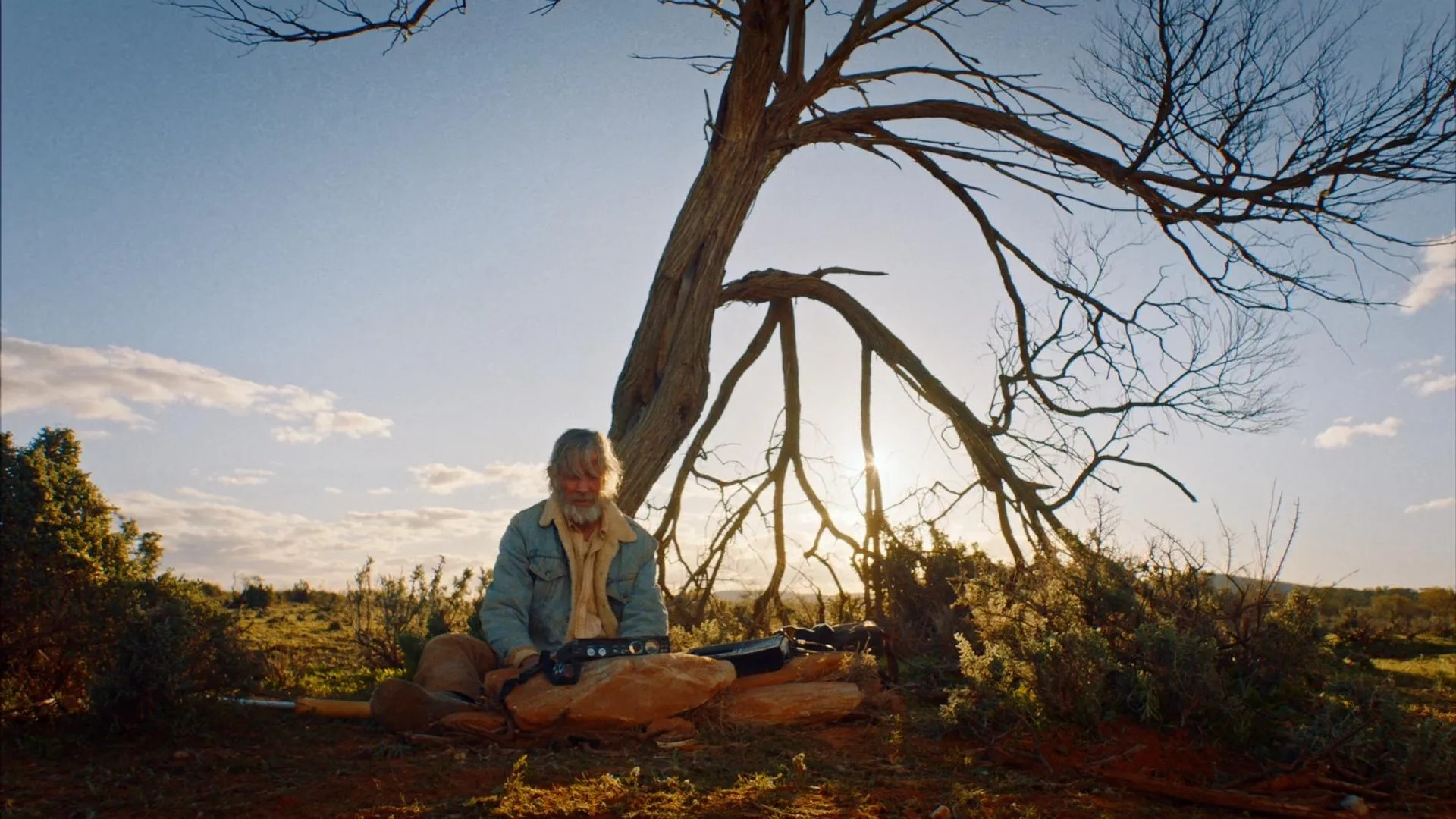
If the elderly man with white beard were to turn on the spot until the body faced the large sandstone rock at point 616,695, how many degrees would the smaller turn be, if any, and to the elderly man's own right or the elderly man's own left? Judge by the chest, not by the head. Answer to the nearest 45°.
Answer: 0° — they already face it

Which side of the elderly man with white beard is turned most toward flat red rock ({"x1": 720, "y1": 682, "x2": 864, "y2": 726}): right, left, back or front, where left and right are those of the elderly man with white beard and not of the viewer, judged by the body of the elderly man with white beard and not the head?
left

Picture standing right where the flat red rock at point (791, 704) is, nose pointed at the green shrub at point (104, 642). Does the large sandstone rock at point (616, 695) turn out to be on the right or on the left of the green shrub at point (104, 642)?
left

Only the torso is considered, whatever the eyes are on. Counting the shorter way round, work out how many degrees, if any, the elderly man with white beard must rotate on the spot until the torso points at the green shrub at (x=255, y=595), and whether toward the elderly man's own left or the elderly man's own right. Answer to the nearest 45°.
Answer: approximately 180°

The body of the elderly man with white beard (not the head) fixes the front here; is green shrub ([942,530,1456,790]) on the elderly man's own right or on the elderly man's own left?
on the elderly man's own left

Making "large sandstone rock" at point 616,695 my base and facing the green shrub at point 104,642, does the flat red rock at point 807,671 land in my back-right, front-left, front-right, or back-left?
back-right

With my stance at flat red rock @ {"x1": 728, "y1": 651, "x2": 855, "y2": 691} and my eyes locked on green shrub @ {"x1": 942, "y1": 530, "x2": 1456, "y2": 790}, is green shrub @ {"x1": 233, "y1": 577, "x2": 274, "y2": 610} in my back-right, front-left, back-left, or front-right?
back-left

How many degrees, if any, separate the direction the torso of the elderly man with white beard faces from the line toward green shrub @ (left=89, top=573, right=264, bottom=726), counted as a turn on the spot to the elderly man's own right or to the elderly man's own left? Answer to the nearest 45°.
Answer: approximately 90° to the elderly man's own right

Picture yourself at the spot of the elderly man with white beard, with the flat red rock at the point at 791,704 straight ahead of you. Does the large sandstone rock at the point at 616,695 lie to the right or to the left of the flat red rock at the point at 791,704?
right

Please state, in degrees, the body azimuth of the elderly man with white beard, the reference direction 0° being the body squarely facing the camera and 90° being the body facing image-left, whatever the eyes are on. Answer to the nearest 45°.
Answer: approximately 0°

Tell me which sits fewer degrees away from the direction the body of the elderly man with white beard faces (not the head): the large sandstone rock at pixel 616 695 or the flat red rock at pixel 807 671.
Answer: the large sandstone rock
